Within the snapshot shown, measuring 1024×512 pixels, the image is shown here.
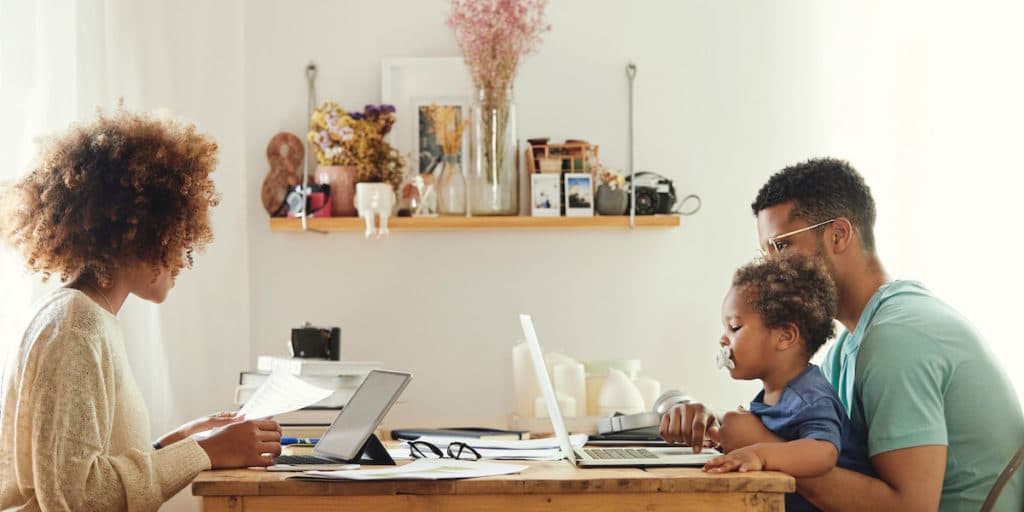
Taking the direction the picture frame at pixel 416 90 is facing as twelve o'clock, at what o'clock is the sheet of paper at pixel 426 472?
The sheet of paper is roughly at 12 o'clock from the picture frame.

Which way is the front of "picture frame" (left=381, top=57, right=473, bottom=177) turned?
toward the camera

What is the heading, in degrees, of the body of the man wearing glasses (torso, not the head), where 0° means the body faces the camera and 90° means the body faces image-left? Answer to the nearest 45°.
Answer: approximately 90°

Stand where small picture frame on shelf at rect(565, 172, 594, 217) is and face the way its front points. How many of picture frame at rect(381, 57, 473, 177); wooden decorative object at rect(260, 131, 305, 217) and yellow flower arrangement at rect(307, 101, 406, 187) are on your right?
3

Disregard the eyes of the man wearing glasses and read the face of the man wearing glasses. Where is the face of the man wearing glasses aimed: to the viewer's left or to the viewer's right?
to the viewer's left

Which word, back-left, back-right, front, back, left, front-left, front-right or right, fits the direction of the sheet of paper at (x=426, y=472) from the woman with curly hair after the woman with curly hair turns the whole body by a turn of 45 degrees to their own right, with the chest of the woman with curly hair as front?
front

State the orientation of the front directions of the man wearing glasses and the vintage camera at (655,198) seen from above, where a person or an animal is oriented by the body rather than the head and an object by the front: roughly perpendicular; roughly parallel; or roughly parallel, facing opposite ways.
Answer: roughly perpendicular

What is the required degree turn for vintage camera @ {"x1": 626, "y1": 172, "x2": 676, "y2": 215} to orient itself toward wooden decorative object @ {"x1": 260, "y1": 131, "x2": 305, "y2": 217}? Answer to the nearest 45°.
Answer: approximately 90° to its right

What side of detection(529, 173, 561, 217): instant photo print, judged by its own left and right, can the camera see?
front

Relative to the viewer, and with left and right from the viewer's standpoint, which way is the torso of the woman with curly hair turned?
facing to the right of the viewer

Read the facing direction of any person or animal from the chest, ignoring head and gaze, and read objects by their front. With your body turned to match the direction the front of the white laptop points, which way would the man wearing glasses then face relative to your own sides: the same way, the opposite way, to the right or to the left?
the opposite way

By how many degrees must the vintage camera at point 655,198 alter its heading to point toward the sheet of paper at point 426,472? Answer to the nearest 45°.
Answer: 0° — it already faces it

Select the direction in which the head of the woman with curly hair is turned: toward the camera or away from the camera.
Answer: away from the camera
